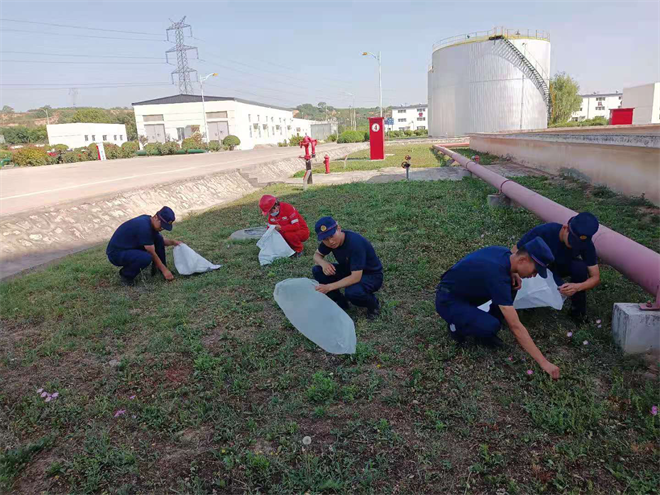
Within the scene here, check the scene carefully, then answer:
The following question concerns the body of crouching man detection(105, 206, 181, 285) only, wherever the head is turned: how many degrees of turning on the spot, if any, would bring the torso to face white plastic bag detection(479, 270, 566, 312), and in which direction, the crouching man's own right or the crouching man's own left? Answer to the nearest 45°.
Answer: approximately 45° to the crouching man's own right

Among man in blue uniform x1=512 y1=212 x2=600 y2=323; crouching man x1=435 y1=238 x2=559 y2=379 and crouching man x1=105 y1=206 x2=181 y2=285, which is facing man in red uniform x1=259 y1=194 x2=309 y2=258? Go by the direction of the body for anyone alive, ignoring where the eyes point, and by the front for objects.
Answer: crouching man x1=105 y1=206 x2=181 y2=285

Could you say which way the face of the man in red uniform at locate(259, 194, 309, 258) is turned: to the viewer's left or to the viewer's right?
to the viewer's left

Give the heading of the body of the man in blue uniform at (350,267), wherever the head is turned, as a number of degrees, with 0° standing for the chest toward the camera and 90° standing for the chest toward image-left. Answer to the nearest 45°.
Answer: approximately 45°

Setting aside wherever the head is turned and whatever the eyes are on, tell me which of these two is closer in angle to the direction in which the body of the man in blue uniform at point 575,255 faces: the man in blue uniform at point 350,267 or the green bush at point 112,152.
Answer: the man in blue uniform

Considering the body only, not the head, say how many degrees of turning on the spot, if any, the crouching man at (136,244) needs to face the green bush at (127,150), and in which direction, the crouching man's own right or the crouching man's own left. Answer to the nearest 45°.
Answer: approximately 90° to the crouching man's own left

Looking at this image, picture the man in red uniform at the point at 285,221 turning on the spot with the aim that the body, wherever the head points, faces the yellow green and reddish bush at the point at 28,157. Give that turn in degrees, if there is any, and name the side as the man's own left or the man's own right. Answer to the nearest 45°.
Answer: approximately 90° to the man's own right

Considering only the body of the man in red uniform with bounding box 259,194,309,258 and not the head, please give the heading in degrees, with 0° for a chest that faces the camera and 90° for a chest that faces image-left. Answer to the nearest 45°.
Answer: approximately 45°

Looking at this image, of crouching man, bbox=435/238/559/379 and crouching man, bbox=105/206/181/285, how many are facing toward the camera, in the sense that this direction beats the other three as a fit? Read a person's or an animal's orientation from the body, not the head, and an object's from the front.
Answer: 0

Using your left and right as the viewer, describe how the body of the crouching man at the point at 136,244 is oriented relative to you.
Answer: facing to the right of the viewer

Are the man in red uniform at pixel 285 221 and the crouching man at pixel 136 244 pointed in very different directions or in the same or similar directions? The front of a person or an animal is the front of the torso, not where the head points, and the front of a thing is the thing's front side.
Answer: very different directions

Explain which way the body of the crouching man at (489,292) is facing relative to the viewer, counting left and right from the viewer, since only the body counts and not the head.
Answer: facing to the right of the viewer

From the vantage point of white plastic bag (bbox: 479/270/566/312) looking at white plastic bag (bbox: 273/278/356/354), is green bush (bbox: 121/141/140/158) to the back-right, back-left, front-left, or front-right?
front-right

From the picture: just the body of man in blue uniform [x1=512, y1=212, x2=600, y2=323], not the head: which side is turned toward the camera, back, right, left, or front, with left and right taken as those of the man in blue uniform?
front

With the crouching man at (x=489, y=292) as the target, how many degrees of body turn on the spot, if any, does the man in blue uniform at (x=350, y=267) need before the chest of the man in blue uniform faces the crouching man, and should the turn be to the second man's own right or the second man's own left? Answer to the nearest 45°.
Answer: approximately 90° to the second man's own left
